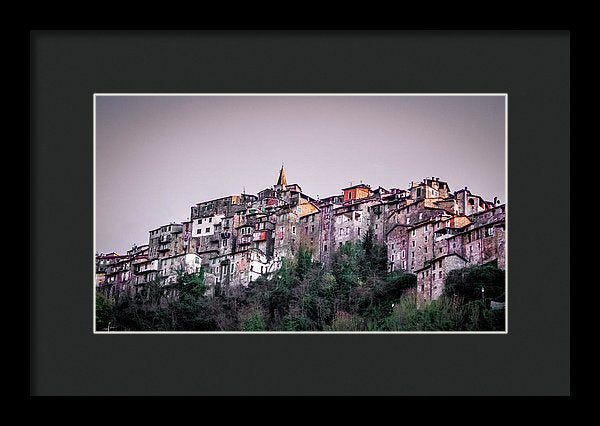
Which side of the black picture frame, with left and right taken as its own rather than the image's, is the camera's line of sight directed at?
front
